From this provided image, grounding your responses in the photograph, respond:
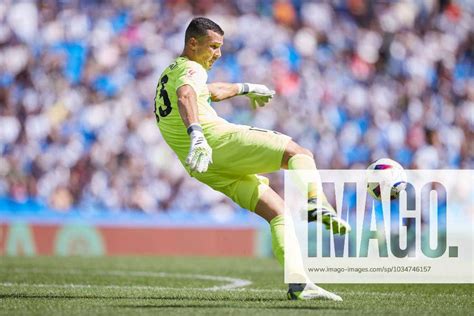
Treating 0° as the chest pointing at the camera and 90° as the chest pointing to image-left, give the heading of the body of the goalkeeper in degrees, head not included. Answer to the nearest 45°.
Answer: approximately 270°

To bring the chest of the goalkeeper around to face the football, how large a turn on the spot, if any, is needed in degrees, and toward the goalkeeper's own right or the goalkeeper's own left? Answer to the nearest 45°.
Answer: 0° — they already face it
